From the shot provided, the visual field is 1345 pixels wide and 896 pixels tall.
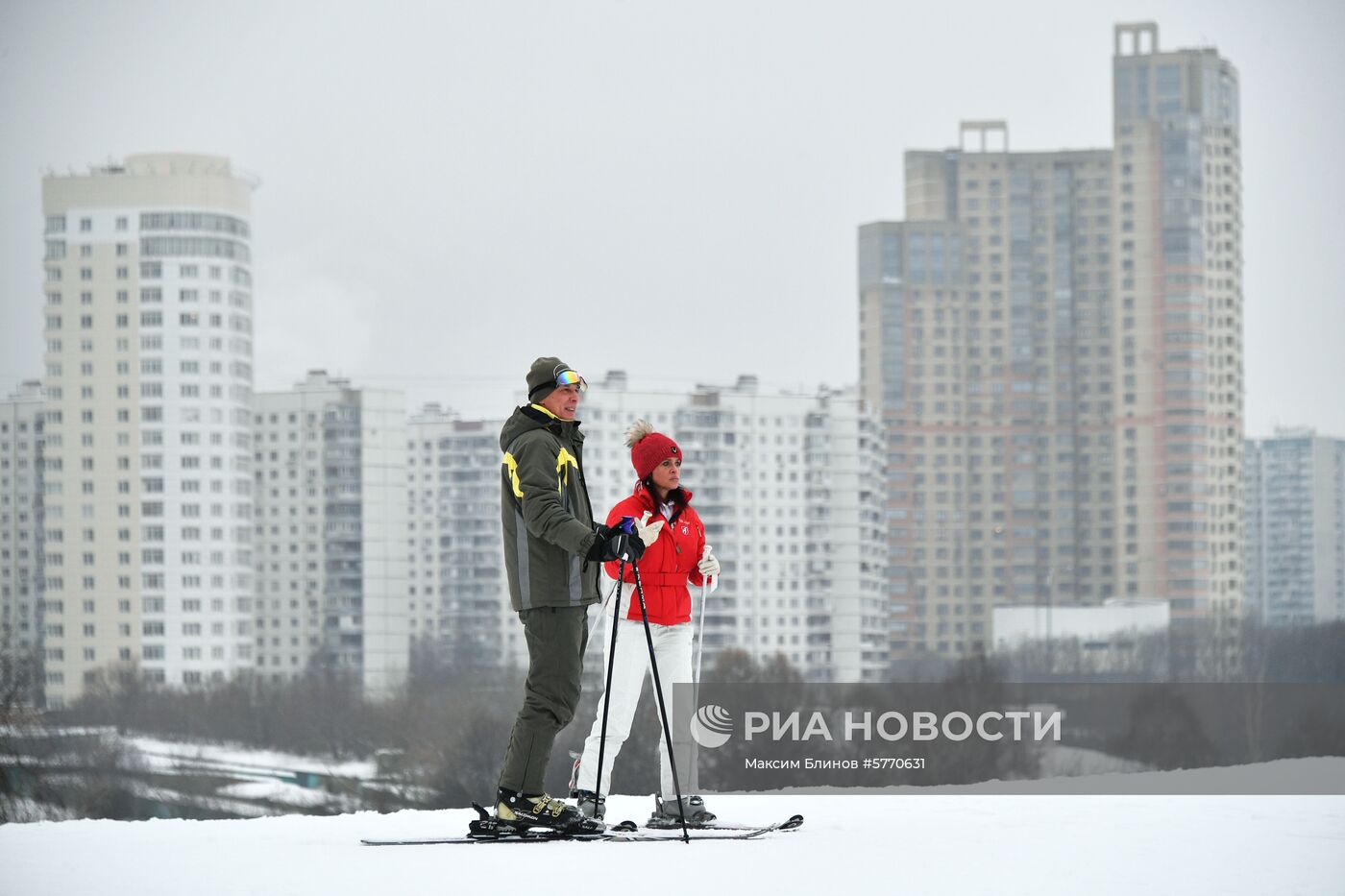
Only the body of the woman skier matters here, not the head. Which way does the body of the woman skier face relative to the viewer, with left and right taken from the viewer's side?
facing the viewer and to the right of the viewer

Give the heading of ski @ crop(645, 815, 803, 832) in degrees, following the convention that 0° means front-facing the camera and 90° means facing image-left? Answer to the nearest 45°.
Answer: approximately 270°

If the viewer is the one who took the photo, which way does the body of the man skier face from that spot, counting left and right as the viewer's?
facing to the right of the viewer

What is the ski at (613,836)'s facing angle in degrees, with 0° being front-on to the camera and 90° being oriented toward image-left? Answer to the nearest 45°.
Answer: approximately 270°
